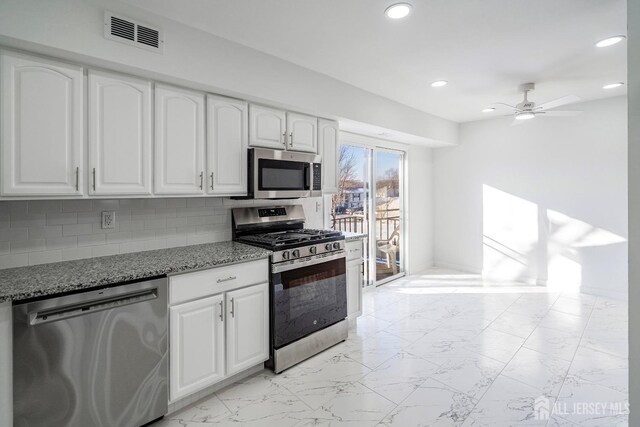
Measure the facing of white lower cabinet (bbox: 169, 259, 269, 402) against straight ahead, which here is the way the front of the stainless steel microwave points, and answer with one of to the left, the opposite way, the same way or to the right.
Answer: the same way

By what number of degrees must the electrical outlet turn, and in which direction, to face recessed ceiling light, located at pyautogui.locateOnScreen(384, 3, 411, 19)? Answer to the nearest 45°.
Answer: approximately 45° to its left

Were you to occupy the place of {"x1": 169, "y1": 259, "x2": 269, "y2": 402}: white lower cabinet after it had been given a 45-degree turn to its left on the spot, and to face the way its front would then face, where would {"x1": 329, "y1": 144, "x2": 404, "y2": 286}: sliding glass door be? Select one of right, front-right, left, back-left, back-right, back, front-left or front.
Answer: front-left

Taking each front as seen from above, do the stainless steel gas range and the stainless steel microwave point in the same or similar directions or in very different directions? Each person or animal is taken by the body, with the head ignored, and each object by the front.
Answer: same or similar directions

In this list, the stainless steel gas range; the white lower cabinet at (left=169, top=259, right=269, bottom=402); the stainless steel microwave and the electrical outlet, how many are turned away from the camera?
0

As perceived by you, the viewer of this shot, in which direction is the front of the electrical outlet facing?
facing the viewer

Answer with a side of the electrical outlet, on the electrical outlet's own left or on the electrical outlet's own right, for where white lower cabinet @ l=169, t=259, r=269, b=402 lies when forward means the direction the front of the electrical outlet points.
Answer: on the electrical outlet's own left

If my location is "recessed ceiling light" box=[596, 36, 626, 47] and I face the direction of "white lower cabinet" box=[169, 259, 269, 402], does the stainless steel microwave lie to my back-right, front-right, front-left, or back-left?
front-right

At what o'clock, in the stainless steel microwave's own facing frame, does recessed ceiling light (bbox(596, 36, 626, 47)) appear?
The recessed ceiling light is roughly at 11 o'clock from the stainless steel microwave.

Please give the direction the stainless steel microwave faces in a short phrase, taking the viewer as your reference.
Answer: facing the viewer and to the right of the viewer

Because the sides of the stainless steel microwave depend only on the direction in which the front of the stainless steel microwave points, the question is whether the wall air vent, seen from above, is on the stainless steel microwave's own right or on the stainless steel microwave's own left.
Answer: on the stainless steel microwave's own right

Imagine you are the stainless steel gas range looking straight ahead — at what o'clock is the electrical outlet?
The electrical outlet is roughly at 4 o'clock from the stainless steel gas range.

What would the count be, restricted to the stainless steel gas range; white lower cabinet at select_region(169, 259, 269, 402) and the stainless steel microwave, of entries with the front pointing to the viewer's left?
0

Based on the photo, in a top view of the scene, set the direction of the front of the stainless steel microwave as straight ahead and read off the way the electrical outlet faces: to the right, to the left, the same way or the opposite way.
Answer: the same way
